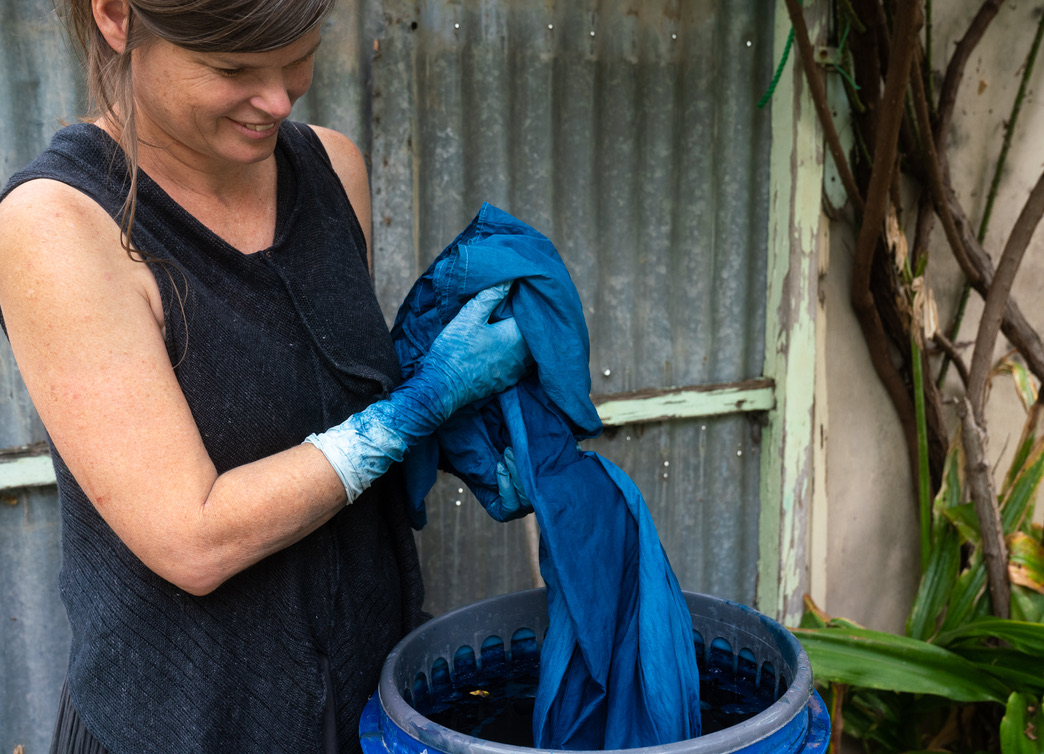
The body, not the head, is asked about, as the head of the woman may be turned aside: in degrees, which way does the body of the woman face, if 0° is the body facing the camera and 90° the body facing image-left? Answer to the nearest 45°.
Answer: approximately 315°

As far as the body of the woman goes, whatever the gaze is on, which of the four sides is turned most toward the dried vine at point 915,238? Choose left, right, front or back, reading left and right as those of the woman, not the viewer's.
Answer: left
